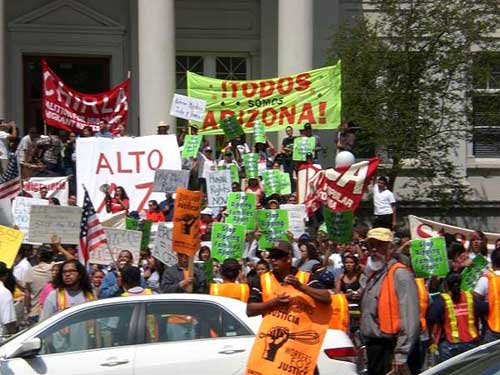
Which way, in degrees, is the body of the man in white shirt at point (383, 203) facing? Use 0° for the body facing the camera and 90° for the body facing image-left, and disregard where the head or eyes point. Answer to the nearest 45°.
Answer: approximately 45°

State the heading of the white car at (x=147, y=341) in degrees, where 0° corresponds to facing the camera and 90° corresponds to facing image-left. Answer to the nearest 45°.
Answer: approximately 90°
